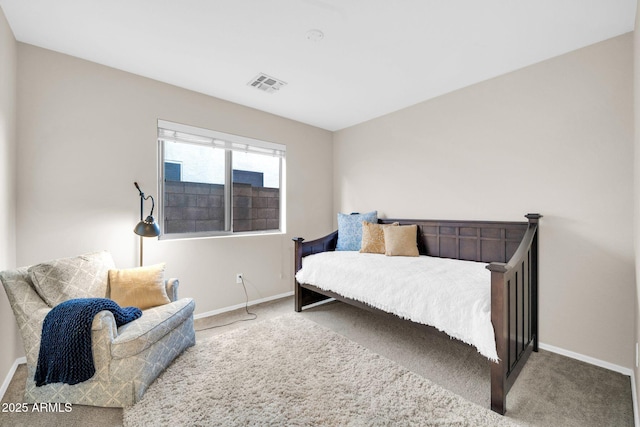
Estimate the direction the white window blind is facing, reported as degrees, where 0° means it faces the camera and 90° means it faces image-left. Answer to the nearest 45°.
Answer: approximately 315°

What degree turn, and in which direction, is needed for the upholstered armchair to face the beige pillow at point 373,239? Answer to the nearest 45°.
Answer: approximately 45° to its left

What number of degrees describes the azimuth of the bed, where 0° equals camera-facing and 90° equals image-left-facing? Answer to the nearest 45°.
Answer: approximately 45°

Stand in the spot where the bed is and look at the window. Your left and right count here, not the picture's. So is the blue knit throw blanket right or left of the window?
left

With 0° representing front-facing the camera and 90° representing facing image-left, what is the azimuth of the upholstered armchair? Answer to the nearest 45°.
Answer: approximately 315°

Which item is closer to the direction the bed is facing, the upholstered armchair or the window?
the upholstered armchair

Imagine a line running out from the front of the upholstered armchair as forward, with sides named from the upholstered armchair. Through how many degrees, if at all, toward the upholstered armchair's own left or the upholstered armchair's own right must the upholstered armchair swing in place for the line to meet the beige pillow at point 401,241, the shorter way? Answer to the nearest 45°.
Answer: approximately 45° to the upholstered armchair's own left
